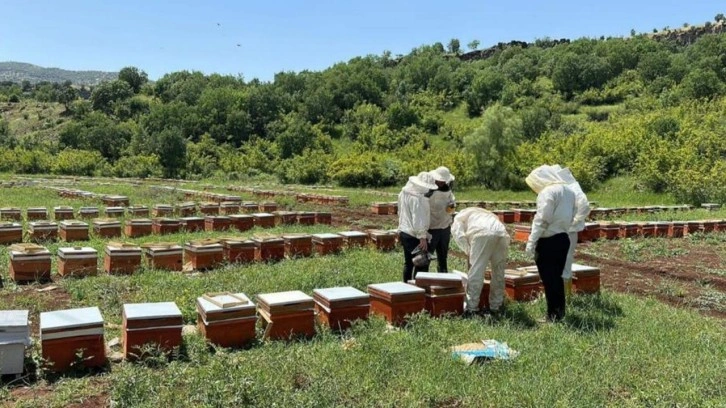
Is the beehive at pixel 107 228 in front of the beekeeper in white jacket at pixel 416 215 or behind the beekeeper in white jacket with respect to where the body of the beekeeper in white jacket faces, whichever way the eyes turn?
behind

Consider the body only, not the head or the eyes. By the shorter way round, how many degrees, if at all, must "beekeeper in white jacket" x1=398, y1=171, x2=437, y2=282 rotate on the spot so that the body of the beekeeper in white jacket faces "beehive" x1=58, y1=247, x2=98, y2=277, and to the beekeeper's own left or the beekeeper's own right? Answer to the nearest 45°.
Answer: approximately 180°

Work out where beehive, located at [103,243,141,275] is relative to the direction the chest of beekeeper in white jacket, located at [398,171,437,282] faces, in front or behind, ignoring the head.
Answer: behind

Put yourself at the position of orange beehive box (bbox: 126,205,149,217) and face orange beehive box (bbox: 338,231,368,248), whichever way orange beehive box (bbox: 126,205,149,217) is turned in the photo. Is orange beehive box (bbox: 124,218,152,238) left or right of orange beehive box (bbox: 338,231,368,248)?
right

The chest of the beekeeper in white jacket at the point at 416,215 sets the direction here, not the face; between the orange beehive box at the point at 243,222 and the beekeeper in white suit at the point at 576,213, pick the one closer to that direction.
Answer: the beekeeper in white suit

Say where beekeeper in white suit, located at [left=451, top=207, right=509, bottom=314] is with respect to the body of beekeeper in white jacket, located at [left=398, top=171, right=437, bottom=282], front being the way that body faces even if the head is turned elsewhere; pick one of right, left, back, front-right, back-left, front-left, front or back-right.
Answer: front-right

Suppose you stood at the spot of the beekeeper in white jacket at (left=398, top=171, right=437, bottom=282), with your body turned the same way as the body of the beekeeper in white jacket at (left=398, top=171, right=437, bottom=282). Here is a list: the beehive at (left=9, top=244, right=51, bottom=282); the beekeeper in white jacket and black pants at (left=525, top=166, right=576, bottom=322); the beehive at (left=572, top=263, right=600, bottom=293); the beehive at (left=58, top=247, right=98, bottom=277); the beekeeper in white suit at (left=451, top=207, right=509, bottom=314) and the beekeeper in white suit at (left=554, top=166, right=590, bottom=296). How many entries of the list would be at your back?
2

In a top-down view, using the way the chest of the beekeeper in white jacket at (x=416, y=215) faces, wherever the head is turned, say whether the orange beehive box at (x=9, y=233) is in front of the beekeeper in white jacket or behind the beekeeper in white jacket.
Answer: behind

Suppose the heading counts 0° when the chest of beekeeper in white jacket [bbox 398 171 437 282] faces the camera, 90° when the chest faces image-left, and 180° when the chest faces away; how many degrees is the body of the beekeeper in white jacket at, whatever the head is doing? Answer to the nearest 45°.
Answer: approximately 270°

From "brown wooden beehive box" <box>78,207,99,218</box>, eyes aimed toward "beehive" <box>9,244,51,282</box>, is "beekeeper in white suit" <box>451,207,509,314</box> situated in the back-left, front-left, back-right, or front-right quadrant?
front-left

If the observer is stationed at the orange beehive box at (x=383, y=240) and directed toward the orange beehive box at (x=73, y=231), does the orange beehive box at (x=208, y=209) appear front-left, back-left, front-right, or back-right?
front-right

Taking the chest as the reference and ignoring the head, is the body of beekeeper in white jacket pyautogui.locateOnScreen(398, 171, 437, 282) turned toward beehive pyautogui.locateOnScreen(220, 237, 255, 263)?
no

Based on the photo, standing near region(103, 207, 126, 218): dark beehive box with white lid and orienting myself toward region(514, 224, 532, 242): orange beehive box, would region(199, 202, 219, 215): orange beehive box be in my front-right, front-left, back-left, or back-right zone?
front-left

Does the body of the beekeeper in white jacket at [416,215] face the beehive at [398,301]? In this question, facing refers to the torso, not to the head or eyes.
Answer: no

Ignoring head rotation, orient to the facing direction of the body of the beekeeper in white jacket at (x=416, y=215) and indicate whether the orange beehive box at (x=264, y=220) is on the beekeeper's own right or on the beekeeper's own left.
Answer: on the beekeeper's own left

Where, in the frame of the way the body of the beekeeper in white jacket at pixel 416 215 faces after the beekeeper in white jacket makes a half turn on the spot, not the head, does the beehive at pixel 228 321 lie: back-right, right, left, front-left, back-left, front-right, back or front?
front-left

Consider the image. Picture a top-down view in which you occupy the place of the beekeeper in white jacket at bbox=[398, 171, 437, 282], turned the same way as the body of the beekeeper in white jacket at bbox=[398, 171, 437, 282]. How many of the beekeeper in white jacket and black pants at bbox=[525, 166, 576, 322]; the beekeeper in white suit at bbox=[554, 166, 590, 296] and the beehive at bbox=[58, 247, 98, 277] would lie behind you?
1

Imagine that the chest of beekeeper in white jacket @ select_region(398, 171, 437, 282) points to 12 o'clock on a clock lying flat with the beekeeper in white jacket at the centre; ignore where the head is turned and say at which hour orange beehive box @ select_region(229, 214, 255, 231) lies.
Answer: The orange beehive box is roughly at 8 o'clock from the beekeeper in white jacket.

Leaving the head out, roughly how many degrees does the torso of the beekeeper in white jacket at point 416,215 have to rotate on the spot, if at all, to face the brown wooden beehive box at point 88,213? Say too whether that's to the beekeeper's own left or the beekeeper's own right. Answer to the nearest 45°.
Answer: approximately 135° to the beekeeper's own left

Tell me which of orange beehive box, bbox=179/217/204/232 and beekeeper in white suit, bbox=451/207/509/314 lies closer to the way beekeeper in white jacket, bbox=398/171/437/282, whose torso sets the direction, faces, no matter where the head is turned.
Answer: the beekeeper in white suit
